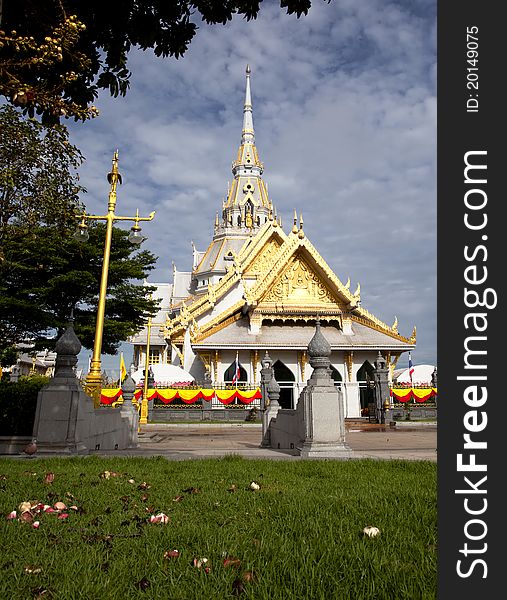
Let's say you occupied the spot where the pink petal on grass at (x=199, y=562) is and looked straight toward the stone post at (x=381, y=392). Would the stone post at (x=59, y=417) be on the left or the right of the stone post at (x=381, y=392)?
left

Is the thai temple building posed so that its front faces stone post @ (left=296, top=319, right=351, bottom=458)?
yes

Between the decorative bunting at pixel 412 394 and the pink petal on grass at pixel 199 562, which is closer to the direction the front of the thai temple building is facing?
the pink petal on grass

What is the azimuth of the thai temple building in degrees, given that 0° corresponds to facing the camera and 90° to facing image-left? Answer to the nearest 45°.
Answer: approximately 0°

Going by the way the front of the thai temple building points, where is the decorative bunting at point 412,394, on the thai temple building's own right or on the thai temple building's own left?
on the thai temple building's own left

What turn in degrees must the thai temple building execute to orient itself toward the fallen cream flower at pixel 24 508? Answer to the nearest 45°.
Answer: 0° — it already faces it

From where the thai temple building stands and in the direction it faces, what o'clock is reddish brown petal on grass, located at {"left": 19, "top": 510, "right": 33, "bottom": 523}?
The reddish brown petal on grass is roughly at 12 o'clock from the thai temple building.

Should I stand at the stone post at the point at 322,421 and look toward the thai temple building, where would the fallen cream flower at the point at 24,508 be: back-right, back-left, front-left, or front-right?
back-left

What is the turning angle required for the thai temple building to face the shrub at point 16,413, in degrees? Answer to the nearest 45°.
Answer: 0° — it already faces it
